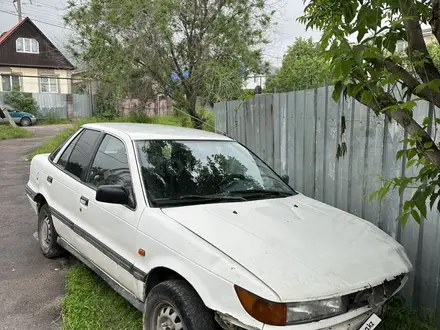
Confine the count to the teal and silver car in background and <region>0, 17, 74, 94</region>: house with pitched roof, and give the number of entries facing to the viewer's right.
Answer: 1

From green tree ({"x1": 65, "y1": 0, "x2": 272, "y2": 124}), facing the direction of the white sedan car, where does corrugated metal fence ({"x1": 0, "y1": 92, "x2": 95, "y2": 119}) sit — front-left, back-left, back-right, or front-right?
back-right

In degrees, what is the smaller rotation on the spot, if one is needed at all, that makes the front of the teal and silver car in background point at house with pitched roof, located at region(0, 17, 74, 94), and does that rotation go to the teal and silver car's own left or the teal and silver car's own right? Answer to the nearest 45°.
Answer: approximately 90° to the teal and silver car's own left

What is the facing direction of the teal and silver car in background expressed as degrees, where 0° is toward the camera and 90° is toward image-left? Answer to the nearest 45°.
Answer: approximately 270°

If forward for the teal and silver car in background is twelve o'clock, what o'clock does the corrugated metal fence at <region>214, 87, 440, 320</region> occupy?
The corrugated metal fence is roughly at 3 o'clock from the teal and silver car in background.

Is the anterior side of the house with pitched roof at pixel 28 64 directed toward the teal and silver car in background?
yes

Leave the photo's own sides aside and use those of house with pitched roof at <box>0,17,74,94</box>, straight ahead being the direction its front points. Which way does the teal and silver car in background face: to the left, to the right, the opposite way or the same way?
to the left

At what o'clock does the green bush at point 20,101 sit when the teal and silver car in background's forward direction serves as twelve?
The green bush is roughly at 9 o'clock from the teal and silver car in background.

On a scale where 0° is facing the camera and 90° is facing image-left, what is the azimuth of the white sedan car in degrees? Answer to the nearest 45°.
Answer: approximately 315°

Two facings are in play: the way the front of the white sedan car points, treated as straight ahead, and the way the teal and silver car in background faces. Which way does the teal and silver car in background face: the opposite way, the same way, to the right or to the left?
to the left
